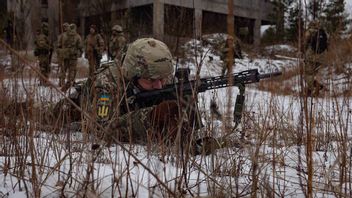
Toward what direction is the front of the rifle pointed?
to the viewer's right
